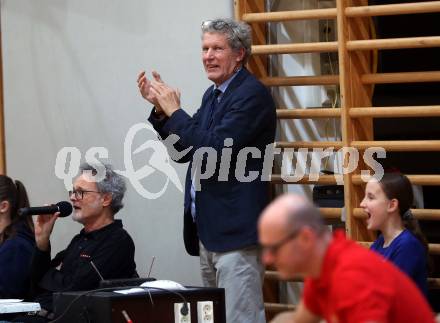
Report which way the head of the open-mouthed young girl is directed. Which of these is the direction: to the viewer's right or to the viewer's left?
to the viewer's left

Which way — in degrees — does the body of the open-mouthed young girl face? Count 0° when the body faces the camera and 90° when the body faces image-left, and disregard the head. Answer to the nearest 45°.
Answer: approximately 90°

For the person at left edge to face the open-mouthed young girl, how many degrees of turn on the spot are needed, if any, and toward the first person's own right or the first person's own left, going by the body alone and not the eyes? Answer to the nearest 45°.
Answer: approximately 135° to the first person's own left

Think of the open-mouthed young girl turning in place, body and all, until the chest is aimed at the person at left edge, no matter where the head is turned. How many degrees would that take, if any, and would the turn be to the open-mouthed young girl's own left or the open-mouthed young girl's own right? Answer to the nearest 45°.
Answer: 0° — they already face them
